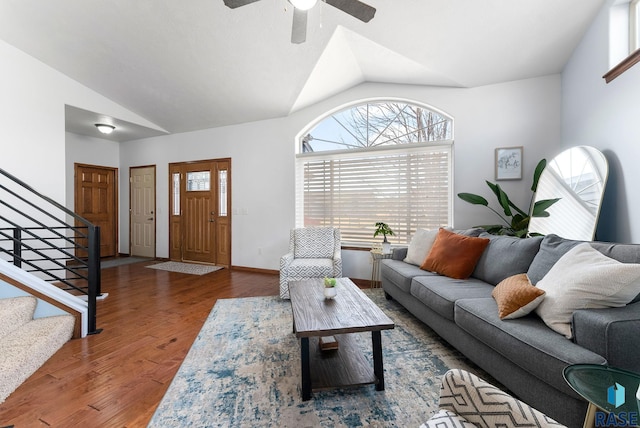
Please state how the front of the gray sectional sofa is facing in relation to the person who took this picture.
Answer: facing the viewer and to the left of the viewer

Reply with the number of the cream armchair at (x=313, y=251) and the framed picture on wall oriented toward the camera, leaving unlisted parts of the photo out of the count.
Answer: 2

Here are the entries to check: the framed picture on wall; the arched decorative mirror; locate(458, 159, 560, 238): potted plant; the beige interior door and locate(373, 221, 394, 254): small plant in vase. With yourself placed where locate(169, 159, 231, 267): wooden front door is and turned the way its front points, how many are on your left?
4

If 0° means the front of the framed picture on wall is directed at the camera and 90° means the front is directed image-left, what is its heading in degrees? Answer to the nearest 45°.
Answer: approximately 0°

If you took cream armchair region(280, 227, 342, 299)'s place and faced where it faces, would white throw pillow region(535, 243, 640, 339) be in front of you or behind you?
in front

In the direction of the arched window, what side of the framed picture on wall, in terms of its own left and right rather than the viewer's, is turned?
right

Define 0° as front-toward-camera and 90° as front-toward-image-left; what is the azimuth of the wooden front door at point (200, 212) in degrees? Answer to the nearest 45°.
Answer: approximately 45°

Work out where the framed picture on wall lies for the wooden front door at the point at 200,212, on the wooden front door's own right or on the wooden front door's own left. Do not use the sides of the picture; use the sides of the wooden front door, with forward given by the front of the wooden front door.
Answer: on the wooden front door's own left

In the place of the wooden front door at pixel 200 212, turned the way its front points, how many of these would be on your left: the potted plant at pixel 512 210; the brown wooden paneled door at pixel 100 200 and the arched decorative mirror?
2

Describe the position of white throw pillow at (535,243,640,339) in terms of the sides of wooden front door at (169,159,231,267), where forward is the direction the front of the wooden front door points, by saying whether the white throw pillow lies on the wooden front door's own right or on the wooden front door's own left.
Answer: on the wooden front door's own left

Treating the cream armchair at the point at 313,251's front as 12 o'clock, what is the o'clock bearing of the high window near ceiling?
The high window near ceiling is roughly at 10 o'clock from the cream armchair.

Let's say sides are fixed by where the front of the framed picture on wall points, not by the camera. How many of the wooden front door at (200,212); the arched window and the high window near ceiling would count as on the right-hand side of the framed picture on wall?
2
